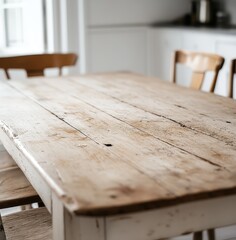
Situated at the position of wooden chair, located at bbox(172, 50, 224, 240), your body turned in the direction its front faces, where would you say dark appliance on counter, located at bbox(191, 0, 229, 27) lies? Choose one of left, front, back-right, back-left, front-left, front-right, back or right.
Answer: back-right

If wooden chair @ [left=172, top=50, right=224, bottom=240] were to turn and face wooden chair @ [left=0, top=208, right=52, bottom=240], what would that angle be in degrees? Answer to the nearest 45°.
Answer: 0° — it already faces it

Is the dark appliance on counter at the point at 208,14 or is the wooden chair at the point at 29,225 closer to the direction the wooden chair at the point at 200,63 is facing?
the wooden chair

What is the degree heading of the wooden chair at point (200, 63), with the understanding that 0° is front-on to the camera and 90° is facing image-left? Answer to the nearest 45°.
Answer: approximately 45°

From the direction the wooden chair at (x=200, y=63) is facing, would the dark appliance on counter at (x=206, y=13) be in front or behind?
behind

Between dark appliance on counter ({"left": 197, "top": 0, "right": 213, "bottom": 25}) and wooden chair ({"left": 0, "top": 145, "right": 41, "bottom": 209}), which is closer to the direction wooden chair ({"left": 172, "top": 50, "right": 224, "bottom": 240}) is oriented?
the wooden chair

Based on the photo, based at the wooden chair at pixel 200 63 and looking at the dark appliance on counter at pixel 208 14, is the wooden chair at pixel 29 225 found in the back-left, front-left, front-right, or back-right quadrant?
back-left
